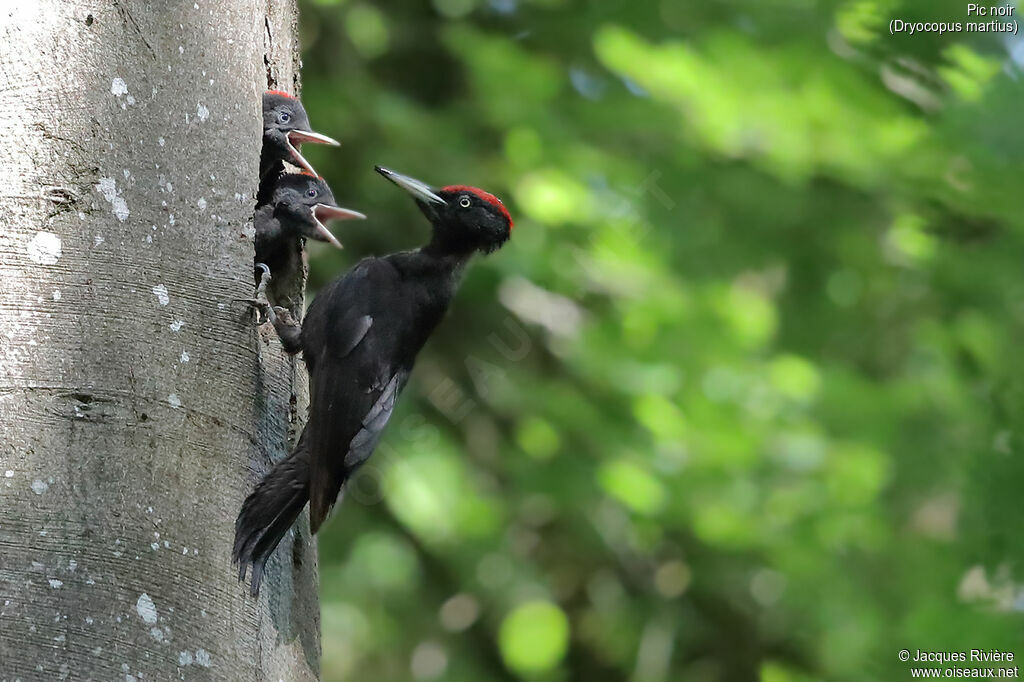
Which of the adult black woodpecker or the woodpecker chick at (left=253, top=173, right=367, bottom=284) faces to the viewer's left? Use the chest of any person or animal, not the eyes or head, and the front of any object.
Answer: the adult black woodpecker

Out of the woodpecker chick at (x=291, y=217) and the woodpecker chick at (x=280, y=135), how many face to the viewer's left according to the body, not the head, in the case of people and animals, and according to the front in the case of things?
0

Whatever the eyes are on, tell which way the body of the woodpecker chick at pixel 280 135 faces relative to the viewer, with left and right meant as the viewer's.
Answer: facing to the right of the viewer

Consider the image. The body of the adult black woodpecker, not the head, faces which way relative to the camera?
to the viewer's left

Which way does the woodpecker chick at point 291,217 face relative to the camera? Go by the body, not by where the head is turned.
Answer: to the viewer's right

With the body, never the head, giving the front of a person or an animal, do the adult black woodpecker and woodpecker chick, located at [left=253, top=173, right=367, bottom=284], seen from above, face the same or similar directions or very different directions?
very different directions
